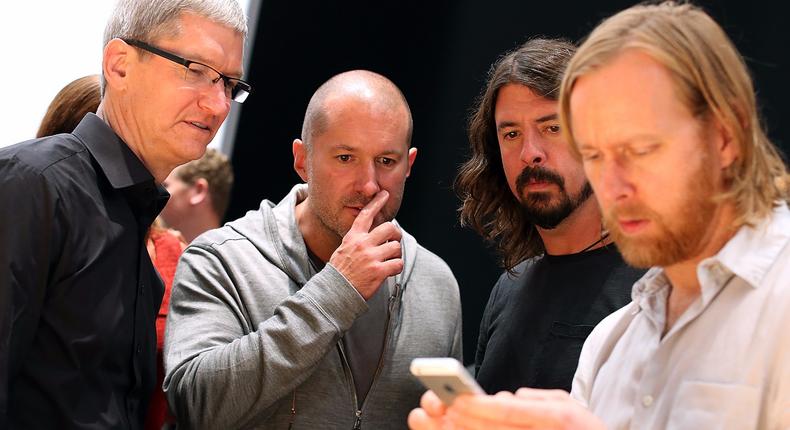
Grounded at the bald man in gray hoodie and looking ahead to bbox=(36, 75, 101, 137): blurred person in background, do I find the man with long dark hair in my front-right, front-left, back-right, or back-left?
back-right

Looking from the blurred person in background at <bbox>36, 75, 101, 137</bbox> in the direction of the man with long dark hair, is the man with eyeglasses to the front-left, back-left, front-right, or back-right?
front-right

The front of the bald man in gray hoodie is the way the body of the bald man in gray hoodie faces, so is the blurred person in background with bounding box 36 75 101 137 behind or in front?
behind

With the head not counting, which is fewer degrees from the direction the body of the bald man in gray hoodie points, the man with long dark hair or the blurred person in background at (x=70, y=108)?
the man with long dark hair

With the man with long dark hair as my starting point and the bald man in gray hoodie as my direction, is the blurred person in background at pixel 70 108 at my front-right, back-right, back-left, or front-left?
front-right

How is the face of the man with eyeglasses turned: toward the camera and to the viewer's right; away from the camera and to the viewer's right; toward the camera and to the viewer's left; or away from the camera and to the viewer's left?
toward the camera and to the viewer's right

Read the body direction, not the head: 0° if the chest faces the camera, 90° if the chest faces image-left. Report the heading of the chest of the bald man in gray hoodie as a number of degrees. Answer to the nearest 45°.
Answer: approximately 315°

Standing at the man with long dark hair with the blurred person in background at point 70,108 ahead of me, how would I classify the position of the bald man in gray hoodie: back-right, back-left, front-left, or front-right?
front-left

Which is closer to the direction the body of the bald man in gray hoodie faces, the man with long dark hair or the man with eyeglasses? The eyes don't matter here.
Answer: the man with long dark hair

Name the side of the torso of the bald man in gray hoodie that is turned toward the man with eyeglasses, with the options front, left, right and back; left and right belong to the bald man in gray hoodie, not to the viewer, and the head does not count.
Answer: right
